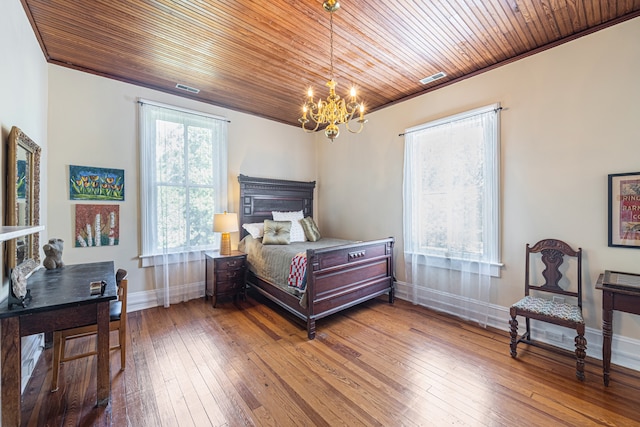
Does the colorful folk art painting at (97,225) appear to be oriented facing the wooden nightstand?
no

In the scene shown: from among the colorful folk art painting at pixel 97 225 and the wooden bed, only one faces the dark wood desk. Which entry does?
the colorful folk art painting

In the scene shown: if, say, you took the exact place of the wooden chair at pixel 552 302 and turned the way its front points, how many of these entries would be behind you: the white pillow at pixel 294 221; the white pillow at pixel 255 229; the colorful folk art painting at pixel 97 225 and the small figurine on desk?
0

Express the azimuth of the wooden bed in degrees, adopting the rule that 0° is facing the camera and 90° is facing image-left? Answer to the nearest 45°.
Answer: approximately 315°

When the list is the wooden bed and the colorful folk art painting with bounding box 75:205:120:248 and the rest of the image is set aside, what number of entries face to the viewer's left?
0

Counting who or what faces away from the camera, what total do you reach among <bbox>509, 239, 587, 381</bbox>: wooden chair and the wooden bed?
0

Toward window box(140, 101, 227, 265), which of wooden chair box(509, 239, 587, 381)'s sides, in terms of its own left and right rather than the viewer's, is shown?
front

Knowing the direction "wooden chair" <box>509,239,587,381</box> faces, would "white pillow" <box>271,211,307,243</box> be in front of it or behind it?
in front

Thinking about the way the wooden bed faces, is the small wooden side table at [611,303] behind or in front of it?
in front

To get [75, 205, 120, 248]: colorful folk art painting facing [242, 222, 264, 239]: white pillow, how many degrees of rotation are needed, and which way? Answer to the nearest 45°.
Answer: approximately 90° to its left

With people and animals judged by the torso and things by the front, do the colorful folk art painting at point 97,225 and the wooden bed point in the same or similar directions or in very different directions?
same or similar directions

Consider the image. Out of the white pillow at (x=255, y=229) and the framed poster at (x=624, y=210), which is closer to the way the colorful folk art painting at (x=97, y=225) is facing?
the framed poster

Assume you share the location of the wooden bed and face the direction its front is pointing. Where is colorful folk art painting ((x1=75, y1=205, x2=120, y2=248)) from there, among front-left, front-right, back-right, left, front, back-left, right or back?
back-right

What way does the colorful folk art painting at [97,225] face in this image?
toward the camera

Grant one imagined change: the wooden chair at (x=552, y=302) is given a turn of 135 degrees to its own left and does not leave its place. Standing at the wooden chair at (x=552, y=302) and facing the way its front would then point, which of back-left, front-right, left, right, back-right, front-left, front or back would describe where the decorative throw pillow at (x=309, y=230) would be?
back

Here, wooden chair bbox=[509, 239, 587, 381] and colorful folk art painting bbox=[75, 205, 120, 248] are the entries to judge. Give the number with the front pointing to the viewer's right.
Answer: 0

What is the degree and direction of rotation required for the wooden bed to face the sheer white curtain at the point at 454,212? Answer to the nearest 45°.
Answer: approximately 45° to its left
